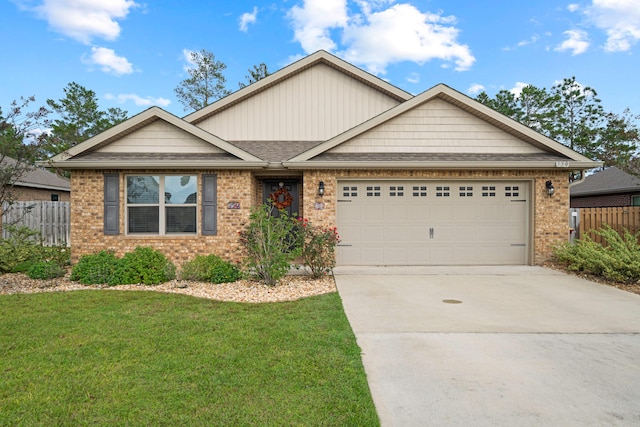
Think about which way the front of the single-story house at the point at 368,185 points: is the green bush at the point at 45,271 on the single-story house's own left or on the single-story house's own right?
on the single-story house's own right

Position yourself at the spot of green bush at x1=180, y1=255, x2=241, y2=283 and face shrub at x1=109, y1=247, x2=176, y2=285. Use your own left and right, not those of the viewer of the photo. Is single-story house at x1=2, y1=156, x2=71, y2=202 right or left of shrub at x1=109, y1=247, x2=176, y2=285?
right

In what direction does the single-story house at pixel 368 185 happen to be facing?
toward the camera

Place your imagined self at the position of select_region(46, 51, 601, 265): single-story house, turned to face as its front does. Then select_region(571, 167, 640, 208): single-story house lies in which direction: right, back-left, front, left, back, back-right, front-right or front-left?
back-left

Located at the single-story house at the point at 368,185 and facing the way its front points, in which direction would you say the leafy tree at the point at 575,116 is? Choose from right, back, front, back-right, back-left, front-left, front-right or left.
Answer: back-left

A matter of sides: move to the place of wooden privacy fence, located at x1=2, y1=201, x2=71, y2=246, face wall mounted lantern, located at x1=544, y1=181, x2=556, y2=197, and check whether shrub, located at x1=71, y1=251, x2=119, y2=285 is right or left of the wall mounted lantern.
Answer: right

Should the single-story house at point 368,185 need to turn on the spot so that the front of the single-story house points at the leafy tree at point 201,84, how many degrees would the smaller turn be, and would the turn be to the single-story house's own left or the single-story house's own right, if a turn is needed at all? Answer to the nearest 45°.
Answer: approximately 135° to the single-story house's own right

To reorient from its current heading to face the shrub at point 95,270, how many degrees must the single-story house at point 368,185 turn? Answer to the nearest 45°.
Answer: approximately 90° to its right

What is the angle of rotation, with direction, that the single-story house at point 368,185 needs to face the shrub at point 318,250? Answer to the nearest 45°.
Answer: approximately 45° to its right
